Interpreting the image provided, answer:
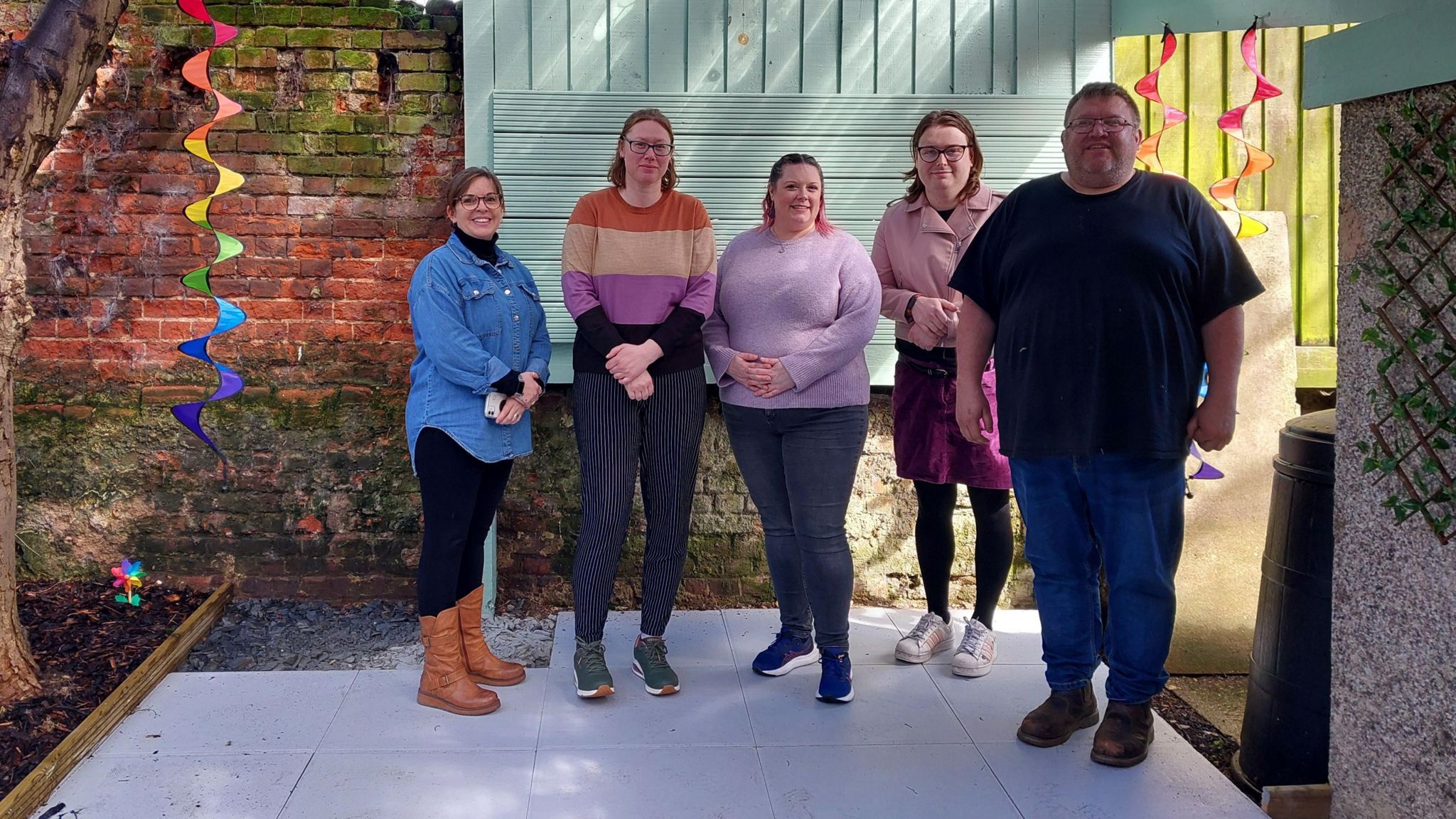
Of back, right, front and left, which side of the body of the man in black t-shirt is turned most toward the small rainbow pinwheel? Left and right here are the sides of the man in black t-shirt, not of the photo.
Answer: right

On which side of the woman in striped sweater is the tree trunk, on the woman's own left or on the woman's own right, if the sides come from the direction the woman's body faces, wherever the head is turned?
on the woman's own right

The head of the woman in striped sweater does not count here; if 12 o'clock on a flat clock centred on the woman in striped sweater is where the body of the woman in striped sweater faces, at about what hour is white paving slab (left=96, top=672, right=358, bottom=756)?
The white paving slab is roughly at 3 o'clock from the woman in striped sweater.

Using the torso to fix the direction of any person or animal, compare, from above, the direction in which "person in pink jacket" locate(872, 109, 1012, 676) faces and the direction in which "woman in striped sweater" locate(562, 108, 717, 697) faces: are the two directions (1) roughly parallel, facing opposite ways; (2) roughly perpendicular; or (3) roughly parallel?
roughly parallel

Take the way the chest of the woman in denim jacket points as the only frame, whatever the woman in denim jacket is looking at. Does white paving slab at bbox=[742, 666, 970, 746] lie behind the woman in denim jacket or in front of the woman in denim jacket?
in front

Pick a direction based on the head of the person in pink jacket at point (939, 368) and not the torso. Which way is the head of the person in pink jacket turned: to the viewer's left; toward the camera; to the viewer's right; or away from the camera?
toward the camera

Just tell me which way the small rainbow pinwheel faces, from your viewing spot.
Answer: facing the viewer

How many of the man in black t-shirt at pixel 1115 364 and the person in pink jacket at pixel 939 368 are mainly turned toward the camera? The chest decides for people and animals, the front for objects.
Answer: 2

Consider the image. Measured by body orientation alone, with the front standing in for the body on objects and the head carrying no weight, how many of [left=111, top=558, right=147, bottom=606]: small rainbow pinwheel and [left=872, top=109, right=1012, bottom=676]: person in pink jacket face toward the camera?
2

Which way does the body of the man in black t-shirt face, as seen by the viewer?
toward the camera

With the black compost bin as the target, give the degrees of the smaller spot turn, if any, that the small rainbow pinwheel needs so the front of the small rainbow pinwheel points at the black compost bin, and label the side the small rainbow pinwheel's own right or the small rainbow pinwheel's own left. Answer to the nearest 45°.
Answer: approximately 45° to the small rainbow pinwheel's own left

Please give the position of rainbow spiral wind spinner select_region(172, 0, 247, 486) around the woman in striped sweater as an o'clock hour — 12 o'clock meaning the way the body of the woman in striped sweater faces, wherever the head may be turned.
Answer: The rainbow spiral wind spinner is roughly at 4 o'clock from the woman in striped sweater.

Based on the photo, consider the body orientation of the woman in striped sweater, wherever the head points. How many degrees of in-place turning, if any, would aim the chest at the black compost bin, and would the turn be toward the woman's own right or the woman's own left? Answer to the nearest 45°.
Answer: approximately 90° to the woman's own left

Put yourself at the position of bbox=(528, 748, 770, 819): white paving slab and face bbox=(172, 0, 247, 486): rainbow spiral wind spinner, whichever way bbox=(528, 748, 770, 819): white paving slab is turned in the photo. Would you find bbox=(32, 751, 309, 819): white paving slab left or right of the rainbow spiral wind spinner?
left

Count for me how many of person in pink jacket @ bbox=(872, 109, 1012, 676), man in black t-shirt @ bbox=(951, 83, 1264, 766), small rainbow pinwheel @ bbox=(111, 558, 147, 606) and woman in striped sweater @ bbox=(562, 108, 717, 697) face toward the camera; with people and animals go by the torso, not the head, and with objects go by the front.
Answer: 4

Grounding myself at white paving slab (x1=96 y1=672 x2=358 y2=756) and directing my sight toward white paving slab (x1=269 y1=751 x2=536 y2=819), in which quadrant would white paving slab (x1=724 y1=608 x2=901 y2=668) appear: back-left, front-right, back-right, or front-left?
front-left

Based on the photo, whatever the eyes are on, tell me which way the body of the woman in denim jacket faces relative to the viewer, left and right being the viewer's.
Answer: facing the viewer and to the right of the viewer
